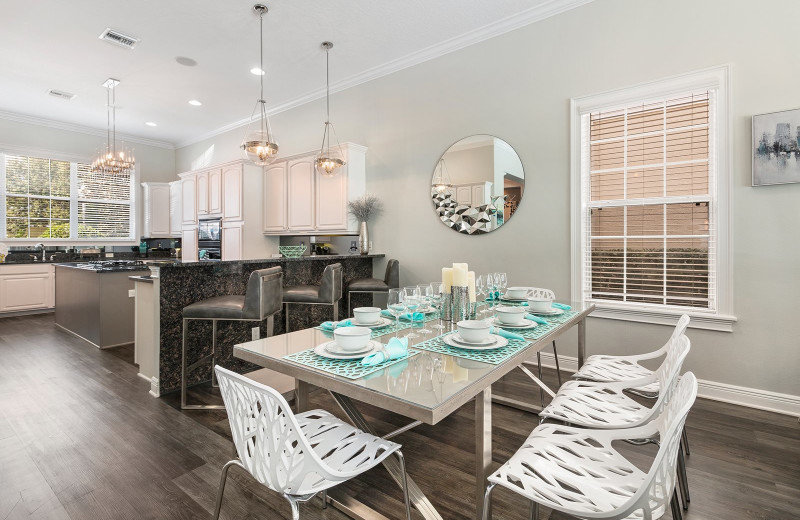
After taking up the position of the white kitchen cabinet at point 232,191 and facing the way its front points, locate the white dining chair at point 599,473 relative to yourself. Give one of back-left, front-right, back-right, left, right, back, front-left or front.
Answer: front-left

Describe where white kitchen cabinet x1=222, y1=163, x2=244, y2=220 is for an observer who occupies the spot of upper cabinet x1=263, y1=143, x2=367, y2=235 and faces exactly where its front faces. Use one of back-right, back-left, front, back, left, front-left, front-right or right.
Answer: right

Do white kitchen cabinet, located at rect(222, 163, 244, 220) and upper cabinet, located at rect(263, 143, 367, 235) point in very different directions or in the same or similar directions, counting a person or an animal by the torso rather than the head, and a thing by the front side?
same or similar directions

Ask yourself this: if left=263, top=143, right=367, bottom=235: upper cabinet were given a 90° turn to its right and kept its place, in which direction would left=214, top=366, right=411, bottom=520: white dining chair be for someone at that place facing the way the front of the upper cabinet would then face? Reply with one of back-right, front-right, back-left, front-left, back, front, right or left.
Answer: back-left

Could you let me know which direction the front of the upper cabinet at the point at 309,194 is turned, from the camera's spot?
facing the viewer and to the left of the viewer

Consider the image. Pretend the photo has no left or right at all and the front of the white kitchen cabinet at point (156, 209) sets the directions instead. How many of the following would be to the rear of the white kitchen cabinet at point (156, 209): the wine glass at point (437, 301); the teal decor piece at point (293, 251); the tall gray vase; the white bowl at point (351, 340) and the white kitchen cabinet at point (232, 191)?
0

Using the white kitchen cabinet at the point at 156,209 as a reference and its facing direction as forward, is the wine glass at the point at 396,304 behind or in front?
in front

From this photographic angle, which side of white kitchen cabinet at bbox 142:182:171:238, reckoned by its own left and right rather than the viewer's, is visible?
front

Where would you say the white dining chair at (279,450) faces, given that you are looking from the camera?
facing away from the viewer and to the right of the viewer

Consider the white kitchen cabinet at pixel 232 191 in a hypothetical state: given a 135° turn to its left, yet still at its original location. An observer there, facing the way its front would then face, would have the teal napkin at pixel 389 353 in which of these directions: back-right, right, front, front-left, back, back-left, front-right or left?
right

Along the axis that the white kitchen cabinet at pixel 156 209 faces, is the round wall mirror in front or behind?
in front

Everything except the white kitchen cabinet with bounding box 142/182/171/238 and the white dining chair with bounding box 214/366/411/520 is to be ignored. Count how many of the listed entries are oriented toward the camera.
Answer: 1

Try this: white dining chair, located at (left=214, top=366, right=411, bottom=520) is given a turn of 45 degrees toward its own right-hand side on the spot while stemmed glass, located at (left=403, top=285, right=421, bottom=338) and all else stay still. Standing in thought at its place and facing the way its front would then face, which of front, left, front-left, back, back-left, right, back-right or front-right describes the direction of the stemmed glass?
front-left

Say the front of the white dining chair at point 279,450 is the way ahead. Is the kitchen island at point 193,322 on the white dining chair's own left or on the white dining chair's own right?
on the white dining chair's own left

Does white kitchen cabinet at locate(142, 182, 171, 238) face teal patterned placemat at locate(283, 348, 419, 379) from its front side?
yes

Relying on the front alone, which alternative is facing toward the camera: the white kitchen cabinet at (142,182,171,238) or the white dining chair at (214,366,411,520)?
the white kitchen cabinet

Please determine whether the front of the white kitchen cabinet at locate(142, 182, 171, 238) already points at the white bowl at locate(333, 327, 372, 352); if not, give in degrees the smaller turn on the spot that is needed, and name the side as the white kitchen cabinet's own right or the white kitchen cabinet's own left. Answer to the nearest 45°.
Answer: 0° — it already faces it
